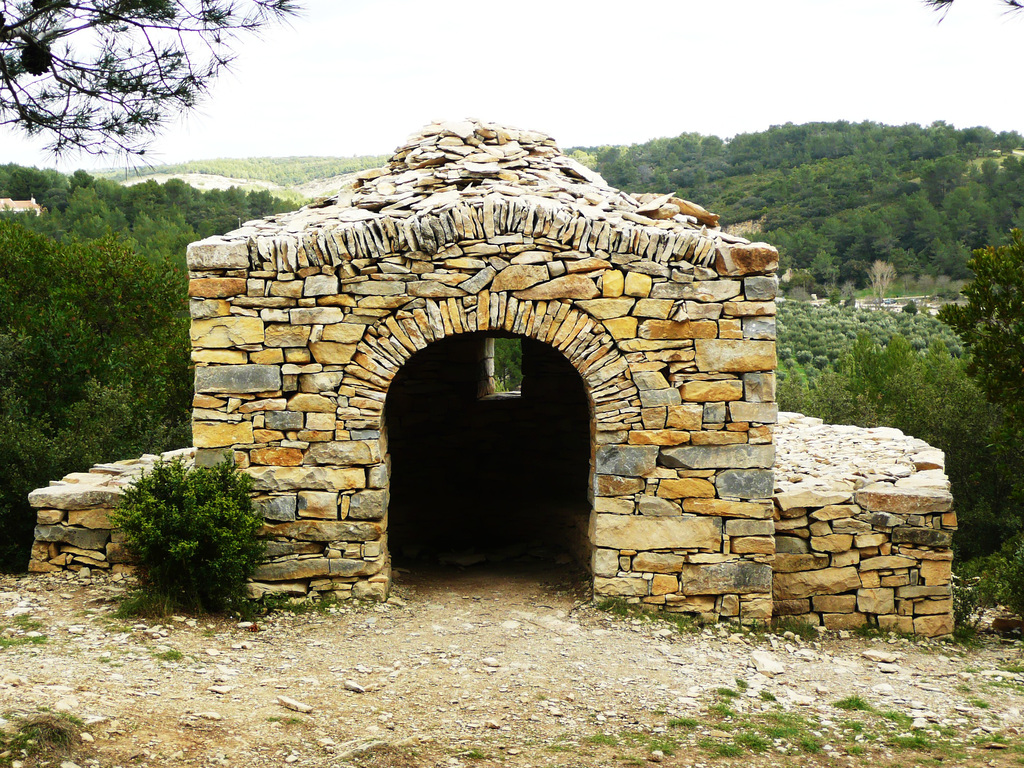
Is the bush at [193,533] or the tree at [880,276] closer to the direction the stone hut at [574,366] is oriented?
the bush

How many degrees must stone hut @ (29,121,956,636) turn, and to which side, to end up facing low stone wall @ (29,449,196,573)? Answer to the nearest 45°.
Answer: approximately 90° to its right

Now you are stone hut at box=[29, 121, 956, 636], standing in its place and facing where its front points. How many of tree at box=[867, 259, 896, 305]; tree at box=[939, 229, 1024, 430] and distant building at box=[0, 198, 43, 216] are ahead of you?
0

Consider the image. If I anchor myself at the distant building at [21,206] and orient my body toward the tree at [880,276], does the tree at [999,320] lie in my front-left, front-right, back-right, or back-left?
front-right

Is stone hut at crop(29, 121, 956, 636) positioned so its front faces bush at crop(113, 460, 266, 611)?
no

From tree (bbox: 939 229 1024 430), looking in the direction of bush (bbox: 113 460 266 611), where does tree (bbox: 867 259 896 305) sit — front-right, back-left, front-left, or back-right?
back-right

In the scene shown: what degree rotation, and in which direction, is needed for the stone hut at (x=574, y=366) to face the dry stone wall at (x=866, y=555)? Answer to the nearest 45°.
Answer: approximately 90° to its left

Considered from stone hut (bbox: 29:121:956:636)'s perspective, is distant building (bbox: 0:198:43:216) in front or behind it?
behind

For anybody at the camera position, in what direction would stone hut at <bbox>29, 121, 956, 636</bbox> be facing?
facing the viewer

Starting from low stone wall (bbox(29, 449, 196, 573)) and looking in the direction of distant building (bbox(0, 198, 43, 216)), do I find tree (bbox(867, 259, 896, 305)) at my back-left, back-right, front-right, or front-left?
front-right

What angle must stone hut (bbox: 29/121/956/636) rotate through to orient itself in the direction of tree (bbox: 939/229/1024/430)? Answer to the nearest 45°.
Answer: approximately 135° to its left

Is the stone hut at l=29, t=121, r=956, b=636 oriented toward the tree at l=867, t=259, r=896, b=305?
no

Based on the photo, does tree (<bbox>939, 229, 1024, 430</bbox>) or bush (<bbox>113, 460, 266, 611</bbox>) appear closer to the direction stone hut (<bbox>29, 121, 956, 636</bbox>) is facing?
the bush
